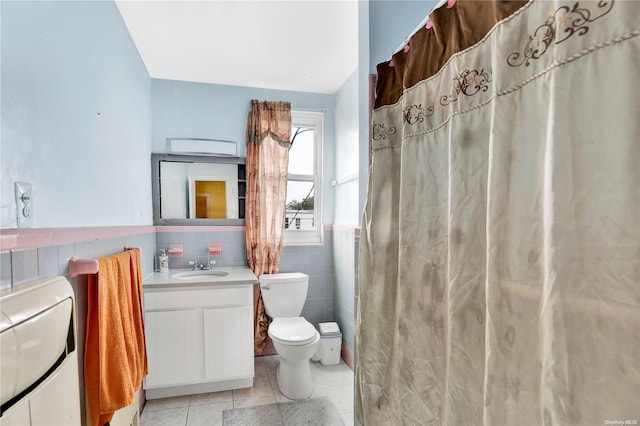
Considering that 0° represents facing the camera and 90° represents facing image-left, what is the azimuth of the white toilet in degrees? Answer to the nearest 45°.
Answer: approximately 0°

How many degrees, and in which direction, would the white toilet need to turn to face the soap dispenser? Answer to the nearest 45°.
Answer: approximately 90° to its right

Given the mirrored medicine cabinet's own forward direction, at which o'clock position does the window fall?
The window is roughly at 9 o'clock from the mirrored medicine cabinet.

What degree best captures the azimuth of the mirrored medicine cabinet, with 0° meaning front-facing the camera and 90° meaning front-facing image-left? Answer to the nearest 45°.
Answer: approximately 0°

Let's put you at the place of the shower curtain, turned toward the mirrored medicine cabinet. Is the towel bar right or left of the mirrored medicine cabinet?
left

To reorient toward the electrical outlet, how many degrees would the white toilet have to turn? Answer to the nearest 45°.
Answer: approximately 45° to its right

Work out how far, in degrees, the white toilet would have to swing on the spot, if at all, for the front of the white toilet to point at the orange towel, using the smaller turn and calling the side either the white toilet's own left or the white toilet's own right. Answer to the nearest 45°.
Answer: approximately 45° to the white toilet's own right

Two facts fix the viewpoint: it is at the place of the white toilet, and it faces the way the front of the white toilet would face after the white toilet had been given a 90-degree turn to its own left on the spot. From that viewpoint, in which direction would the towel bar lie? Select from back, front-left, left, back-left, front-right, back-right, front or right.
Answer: back-right

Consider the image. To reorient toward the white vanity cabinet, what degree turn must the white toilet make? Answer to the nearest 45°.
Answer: approximately 90° to its right

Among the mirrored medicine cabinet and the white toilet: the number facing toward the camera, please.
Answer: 2

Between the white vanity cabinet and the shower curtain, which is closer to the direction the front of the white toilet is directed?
the shower curtain
